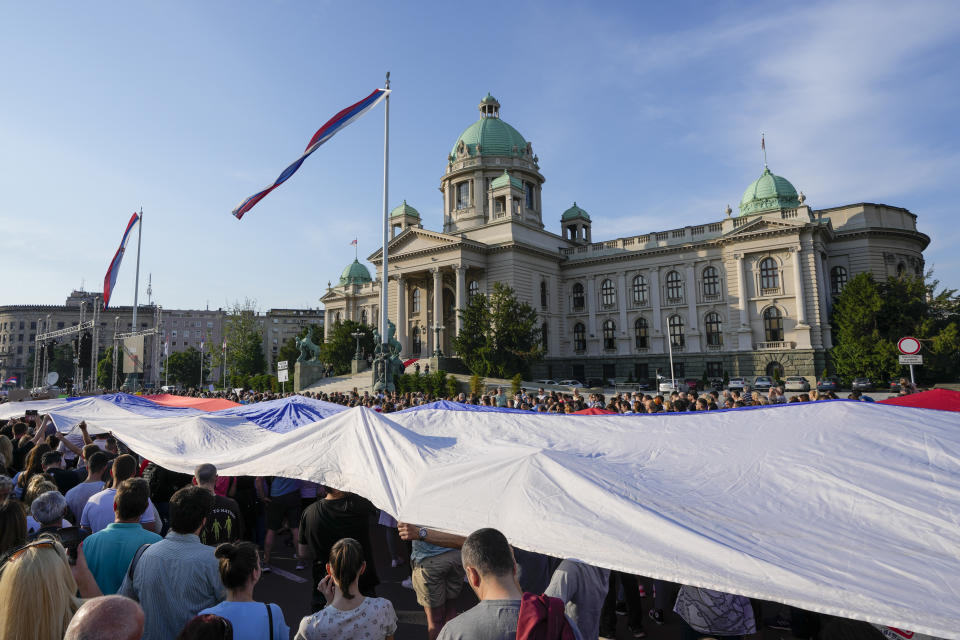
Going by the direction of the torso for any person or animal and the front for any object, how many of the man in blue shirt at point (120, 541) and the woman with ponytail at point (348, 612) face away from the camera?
2

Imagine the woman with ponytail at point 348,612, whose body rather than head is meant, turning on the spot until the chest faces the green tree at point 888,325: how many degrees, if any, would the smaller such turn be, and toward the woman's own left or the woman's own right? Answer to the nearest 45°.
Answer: approximately 45° to the woman's own right

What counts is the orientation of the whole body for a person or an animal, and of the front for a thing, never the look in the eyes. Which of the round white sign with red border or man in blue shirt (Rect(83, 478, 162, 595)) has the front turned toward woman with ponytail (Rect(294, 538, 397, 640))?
the round white sign with red border

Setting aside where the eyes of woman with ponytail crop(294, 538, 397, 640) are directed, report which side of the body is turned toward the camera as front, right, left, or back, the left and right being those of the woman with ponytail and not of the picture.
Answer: back

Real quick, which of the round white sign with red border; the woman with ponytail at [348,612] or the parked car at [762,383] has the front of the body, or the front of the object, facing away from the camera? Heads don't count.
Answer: the woman with ponytail

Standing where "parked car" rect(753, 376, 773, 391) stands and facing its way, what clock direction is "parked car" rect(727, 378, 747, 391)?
"parked car" rect(727, 378, 747, 391) is roughly at 2 o'clock from "parked car" rect(753, 376, 773, 391).

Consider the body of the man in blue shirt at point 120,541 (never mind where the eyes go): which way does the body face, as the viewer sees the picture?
away from the camera

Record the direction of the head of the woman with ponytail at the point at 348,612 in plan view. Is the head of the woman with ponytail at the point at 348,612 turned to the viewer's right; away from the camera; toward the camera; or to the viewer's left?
away from the camera

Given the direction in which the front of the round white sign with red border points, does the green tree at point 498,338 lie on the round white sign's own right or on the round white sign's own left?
on the round white sign's own right
